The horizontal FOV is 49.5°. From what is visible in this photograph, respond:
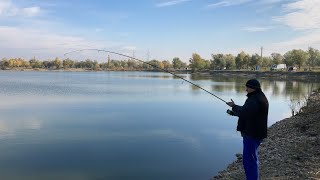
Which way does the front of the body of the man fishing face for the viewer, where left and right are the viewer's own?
facing to the left of the viewer
